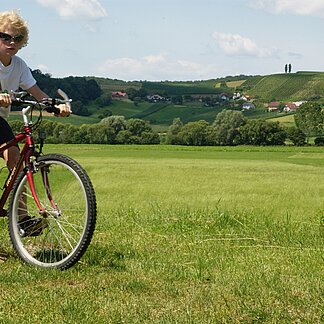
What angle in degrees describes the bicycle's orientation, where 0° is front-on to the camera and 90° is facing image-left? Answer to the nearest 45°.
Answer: approximately 315°
